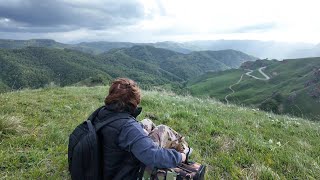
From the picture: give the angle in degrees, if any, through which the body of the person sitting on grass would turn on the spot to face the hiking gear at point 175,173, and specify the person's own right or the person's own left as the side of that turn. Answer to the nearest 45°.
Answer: approximately 45° to the person's own right

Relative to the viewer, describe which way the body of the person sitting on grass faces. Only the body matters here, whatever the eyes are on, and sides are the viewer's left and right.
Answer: facing away from the viewer and to the right of the viewer
